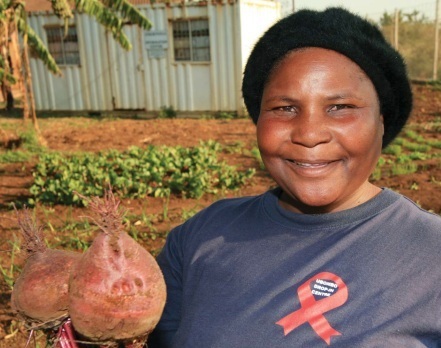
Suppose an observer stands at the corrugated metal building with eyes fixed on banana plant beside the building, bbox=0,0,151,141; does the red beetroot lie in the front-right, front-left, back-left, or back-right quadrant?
front-left

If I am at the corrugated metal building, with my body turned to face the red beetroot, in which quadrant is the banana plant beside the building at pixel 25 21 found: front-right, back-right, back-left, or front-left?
front-right

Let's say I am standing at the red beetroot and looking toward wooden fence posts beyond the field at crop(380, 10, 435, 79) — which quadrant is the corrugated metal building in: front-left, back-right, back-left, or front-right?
front-left

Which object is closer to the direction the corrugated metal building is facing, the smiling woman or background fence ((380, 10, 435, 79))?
the smiling woman

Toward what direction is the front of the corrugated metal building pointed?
toward the camera

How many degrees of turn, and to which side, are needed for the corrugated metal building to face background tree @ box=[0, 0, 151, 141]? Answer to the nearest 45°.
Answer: approximately 45° to its right

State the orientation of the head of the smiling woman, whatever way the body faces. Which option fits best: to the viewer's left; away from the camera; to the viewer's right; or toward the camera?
toward the camera

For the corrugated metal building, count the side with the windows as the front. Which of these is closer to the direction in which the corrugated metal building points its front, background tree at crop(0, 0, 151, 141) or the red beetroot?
the red beetroot

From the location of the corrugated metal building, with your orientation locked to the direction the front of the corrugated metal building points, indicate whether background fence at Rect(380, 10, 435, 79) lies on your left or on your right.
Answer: on your left

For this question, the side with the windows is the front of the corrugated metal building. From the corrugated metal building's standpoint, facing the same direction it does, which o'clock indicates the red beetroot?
The red beetroot is roughly at 12 o'clock from the corrugated metal building.

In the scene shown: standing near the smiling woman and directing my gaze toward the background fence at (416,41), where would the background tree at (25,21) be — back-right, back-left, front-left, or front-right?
front-left

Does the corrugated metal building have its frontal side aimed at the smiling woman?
yes
